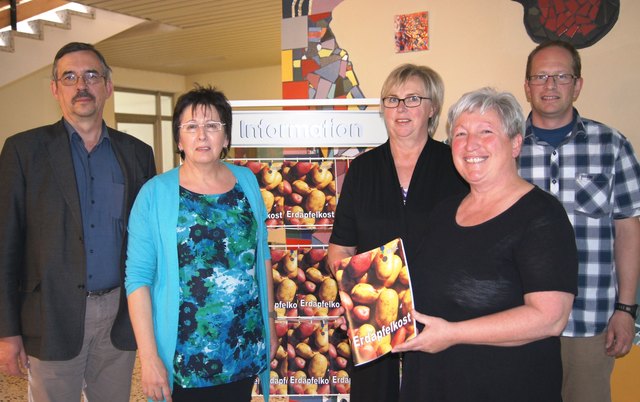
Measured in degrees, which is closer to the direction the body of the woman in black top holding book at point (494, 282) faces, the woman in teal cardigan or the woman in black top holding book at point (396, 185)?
the woman in teal cardigan

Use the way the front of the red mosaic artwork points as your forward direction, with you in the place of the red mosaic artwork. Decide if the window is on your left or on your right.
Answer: on your right

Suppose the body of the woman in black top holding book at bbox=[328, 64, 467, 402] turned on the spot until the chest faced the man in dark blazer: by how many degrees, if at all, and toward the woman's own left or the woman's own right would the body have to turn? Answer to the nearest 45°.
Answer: approximately 90° to the woman's own right

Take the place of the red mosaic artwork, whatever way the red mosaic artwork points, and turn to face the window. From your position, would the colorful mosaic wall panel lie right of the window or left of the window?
left

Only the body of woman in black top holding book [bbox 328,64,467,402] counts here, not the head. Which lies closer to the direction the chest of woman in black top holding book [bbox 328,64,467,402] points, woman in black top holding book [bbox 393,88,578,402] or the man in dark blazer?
the woman in black top holding book

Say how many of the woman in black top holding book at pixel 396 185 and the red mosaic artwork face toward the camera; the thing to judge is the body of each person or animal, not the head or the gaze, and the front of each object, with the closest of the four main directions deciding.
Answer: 2

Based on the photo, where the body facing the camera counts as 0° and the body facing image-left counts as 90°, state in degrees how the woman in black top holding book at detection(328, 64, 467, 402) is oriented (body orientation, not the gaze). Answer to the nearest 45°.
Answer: approximately 0°

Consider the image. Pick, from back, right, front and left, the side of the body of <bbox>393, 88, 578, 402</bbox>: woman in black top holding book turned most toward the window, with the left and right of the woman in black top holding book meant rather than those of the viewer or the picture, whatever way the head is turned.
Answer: right
